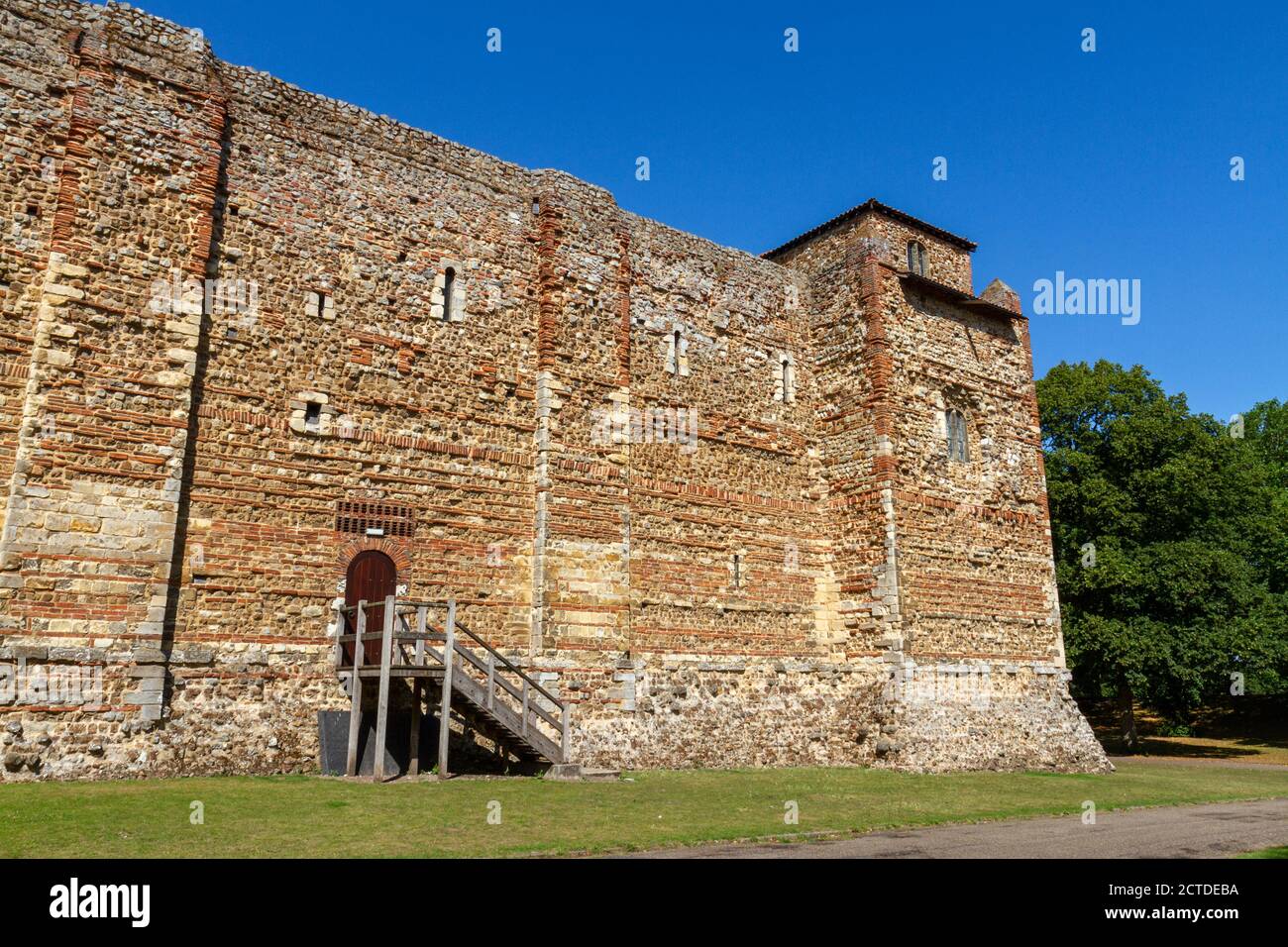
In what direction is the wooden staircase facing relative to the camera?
to the viewer's right

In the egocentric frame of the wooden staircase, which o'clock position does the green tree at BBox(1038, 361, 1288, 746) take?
The green tree is roughly at 11 o'clock from the wooden staircase.
